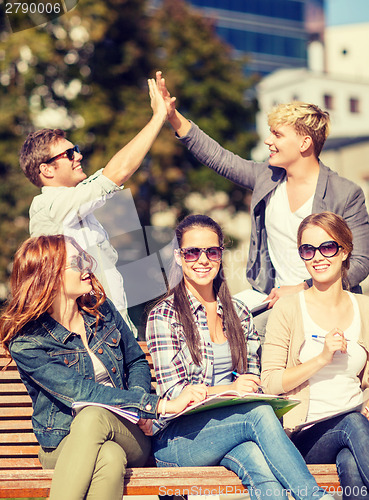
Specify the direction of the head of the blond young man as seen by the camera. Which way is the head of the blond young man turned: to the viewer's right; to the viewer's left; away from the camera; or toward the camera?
to the viewer's left

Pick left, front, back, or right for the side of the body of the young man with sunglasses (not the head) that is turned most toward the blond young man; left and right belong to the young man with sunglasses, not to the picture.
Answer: front

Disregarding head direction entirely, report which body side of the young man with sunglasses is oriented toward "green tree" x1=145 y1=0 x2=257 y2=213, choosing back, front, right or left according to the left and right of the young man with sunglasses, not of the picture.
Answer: left

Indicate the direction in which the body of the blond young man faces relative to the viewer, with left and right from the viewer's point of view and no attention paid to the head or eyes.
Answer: facing the viewer and to the left of the viewer

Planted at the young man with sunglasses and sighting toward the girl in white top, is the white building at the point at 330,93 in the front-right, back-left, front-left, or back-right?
back-left

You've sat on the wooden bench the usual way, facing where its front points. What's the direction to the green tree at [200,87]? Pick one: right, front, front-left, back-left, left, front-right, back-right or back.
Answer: back

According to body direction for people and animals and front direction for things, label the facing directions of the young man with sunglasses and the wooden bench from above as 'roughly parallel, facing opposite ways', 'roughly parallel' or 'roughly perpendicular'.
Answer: roughly perpendicular

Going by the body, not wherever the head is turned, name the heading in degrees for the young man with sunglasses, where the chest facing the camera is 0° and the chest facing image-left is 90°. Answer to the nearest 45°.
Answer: approximately 270°

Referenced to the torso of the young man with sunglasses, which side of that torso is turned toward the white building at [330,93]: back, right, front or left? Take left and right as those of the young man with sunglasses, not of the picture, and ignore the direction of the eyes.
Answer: left

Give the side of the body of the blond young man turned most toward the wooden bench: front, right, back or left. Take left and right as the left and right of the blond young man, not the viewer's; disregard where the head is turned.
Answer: front

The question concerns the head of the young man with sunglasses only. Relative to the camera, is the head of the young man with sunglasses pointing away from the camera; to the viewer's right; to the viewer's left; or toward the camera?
to the viewer's right

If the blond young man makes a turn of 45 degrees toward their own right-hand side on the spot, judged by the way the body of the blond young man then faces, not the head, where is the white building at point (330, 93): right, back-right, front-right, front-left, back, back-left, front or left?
right

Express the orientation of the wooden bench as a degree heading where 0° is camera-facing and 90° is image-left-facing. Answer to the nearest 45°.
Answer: approximately 0°

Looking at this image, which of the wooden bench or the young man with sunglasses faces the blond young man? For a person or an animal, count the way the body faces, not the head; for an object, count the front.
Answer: the young man with sunglasses

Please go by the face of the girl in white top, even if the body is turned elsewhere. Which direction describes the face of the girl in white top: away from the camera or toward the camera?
toward the camera
